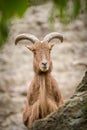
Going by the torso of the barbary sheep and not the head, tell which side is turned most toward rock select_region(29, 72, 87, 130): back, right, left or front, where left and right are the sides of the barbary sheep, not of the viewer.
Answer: front

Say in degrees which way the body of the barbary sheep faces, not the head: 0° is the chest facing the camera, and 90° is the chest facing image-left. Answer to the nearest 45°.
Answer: approximately 0°
